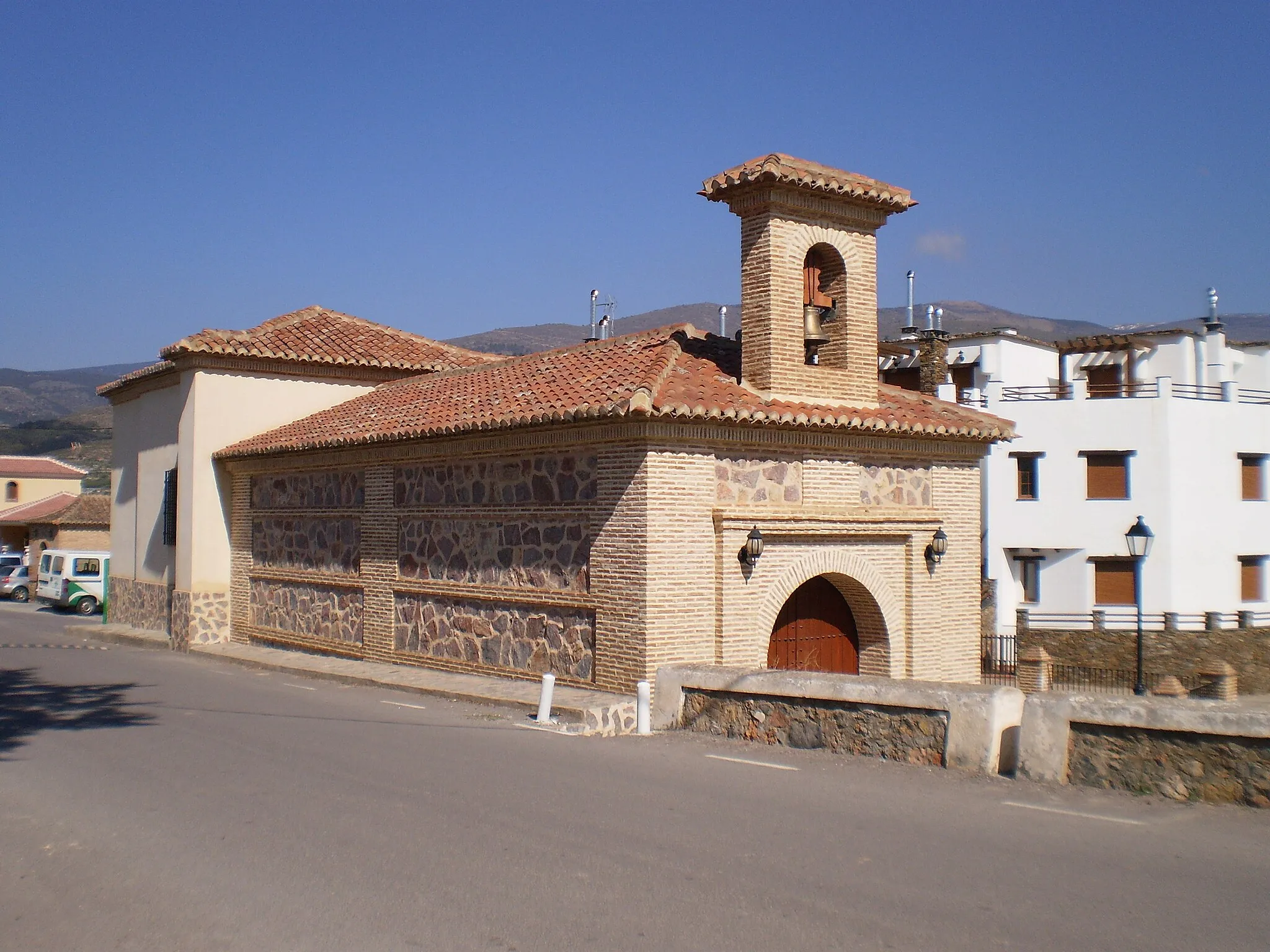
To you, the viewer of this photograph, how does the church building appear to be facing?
facing the viewer and to the right of the viewer

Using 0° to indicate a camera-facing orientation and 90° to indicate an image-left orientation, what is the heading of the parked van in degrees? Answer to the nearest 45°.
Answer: approximately 225°

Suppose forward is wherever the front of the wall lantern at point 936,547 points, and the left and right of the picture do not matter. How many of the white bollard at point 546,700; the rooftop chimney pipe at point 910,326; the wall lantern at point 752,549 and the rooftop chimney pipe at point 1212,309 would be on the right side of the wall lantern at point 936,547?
2

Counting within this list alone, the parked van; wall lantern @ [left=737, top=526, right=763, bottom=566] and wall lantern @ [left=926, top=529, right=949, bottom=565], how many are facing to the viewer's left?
0

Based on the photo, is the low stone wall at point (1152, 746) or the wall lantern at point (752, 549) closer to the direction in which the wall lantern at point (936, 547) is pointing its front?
the low stone wall

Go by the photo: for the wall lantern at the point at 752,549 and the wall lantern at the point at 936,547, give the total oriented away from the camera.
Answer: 0

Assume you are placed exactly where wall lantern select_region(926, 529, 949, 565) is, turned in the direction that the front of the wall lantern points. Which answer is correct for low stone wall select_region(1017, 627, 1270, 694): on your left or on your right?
on your left

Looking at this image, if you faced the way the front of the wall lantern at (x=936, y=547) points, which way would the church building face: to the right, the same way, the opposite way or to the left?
the same way

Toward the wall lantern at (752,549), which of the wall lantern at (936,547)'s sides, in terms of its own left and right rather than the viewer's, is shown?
right

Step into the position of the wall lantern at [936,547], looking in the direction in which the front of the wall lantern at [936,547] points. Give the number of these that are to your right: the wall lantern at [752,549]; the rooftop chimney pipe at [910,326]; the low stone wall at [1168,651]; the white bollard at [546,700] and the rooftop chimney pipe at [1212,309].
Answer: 2

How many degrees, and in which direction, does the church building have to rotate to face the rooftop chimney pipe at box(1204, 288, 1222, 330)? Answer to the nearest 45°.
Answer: approximately 90° to its left

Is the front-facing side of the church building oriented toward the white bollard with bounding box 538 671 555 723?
no

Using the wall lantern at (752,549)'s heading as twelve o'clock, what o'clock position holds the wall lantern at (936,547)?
the wall lantern at (936,547) is roughly at 9 o'clock from the wall lantern at (752,549).

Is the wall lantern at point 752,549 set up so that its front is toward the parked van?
no

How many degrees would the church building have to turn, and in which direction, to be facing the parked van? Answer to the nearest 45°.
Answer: approximately 180°
